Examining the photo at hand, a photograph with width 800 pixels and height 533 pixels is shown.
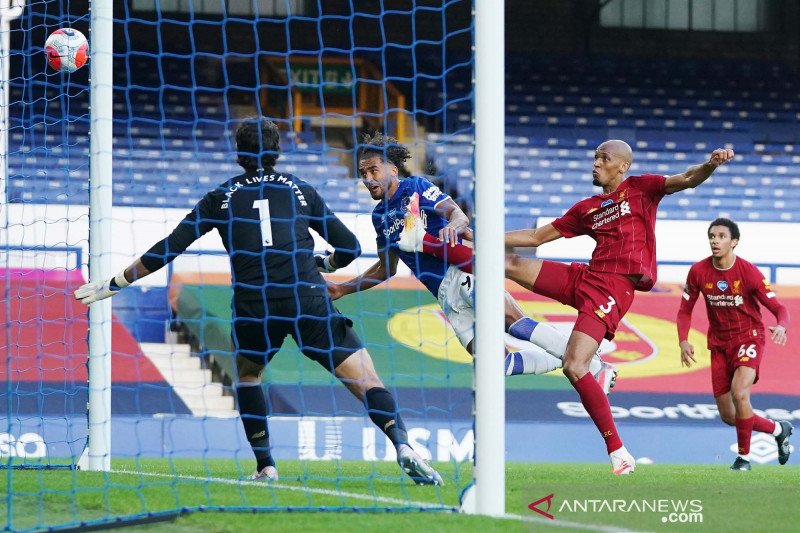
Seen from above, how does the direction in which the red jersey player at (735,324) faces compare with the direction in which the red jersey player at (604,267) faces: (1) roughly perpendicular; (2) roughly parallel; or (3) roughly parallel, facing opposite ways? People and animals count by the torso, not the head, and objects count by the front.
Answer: roughly parallel

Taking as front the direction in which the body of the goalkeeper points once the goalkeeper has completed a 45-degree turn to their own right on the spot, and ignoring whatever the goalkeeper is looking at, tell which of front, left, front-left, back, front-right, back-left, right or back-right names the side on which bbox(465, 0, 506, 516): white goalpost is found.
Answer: right

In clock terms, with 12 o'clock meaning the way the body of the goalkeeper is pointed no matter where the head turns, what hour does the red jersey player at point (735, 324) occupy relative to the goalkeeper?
The red jersey player is roughly at 2 o'clock from the goalkeeper.

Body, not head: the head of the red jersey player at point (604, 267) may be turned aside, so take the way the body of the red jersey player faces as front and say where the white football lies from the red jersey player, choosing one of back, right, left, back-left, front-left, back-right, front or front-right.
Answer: front-right

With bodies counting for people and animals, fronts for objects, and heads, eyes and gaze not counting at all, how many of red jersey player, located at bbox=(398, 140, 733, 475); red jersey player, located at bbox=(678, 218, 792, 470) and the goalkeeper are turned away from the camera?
1

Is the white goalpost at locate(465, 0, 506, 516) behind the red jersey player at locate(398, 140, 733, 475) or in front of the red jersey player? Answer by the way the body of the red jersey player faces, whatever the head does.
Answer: in front

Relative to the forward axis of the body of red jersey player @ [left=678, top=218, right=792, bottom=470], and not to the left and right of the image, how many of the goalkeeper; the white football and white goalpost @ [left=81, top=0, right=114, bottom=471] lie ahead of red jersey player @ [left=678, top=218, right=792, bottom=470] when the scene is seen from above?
3

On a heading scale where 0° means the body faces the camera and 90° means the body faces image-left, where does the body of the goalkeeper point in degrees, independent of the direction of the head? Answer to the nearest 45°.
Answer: approximately 180°

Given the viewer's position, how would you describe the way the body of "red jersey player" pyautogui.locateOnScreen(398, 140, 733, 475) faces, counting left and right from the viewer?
facing the viewer and to the left of the viewer

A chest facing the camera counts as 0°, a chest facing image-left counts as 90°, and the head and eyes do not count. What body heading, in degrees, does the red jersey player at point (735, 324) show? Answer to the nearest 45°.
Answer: approximately 45°

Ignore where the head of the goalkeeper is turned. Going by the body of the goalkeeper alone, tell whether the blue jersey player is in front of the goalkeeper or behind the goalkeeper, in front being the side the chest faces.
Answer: in front

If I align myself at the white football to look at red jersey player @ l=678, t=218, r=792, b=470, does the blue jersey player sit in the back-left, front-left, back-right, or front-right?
front-right

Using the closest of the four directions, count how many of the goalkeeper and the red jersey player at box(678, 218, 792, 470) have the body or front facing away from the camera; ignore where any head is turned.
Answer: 1
